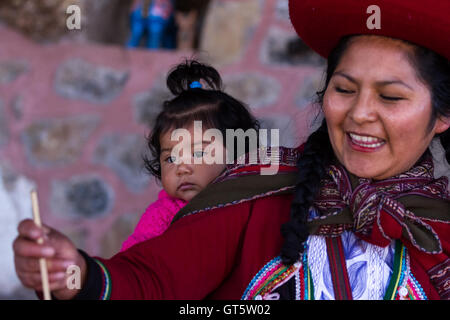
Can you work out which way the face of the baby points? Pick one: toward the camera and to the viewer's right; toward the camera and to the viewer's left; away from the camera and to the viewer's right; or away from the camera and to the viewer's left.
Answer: toward the camera and to the viewer's left

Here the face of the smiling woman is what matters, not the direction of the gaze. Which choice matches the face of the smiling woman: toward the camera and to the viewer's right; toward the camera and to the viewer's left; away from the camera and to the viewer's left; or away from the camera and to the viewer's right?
toward the camera and to the viewer's left
